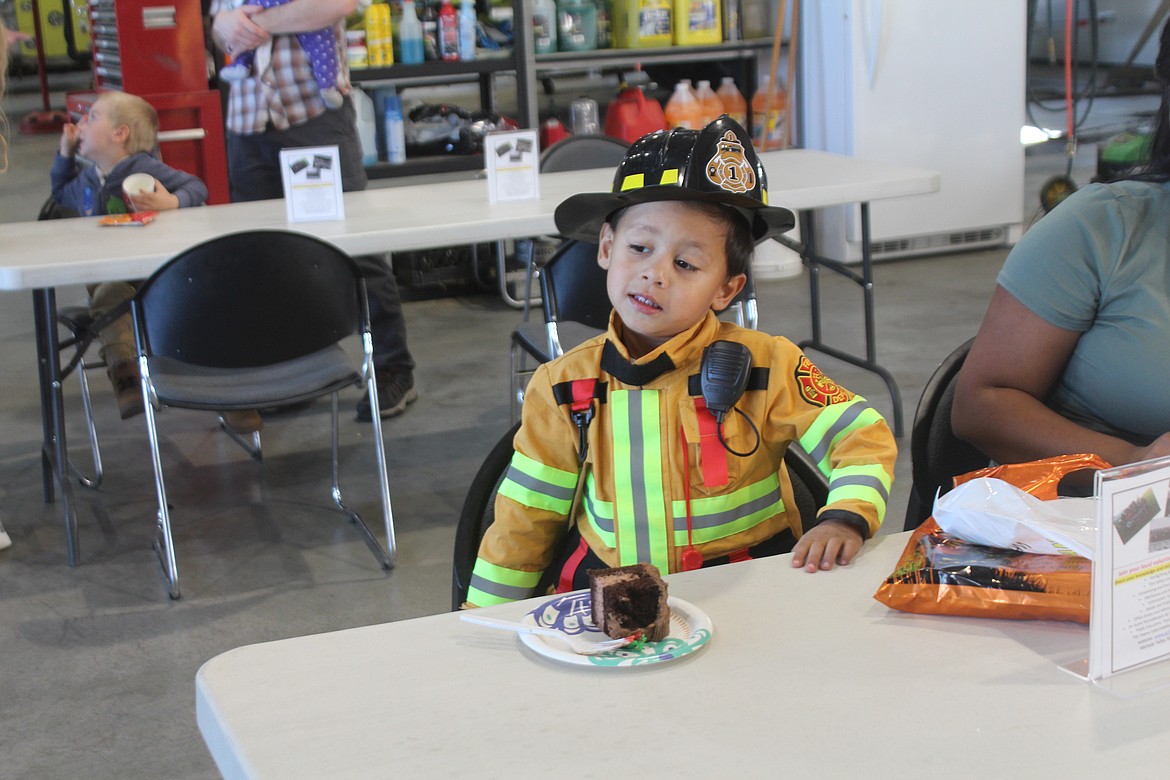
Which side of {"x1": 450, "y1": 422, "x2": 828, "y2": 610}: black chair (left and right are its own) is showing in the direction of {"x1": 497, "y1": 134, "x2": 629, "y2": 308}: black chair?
back

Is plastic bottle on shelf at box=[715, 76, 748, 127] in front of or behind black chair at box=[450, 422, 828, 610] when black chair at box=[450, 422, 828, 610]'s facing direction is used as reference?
behind

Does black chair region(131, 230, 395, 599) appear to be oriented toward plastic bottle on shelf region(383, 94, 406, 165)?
no

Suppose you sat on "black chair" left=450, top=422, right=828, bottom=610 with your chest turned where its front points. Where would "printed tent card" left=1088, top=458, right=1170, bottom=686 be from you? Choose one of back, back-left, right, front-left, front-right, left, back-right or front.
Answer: front-left

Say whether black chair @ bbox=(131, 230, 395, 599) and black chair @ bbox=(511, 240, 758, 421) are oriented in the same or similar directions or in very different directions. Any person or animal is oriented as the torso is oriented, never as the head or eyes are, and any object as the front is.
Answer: same or similar directions

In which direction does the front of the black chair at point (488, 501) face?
toward the camera

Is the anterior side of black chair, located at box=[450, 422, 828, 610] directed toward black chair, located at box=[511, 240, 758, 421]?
no

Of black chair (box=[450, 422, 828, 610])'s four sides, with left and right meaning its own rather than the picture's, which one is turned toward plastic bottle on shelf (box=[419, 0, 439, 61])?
back
